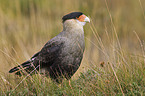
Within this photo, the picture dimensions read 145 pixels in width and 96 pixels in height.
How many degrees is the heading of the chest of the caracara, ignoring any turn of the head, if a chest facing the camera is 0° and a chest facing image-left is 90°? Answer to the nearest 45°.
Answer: approximately 270°
